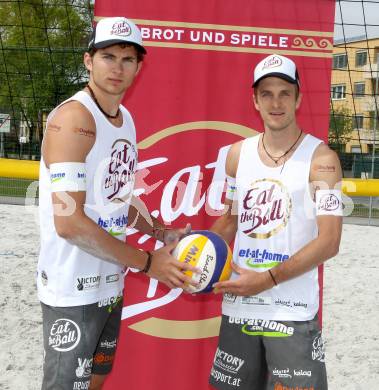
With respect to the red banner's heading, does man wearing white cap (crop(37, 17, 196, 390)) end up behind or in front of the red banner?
in front

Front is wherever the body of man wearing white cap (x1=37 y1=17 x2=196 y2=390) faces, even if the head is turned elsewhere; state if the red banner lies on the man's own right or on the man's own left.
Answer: on the man's own left

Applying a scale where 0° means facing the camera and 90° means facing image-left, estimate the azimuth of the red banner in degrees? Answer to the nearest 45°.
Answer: approximately 0°

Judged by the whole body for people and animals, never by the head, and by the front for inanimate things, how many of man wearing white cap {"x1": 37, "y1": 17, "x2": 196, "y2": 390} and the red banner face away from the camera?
0

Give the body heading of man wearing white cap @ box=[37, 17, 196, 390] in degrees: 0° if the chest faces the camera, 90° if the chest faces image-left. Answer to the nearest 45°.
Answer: approximately 315°

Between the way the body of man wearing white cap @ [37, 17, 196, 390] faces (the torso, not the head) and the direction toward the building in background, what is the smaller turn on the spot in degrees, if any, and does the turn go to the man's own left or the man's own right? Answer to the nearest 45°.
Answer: approximately 90° to the man's own left

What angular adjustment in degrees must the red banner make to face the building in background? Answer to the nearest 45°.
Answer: approximately 180°

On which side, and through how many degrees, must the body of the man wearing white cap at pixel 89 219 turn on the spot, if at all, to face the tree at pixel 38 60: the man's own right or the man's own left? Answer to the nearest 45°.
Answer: approximately 135° to the man's own left

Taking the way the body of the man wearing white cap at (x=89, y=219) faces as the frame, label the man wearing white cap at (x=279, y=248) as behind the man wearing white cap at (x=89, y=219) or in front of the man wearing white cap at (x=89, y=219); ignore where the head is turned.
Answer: in front
